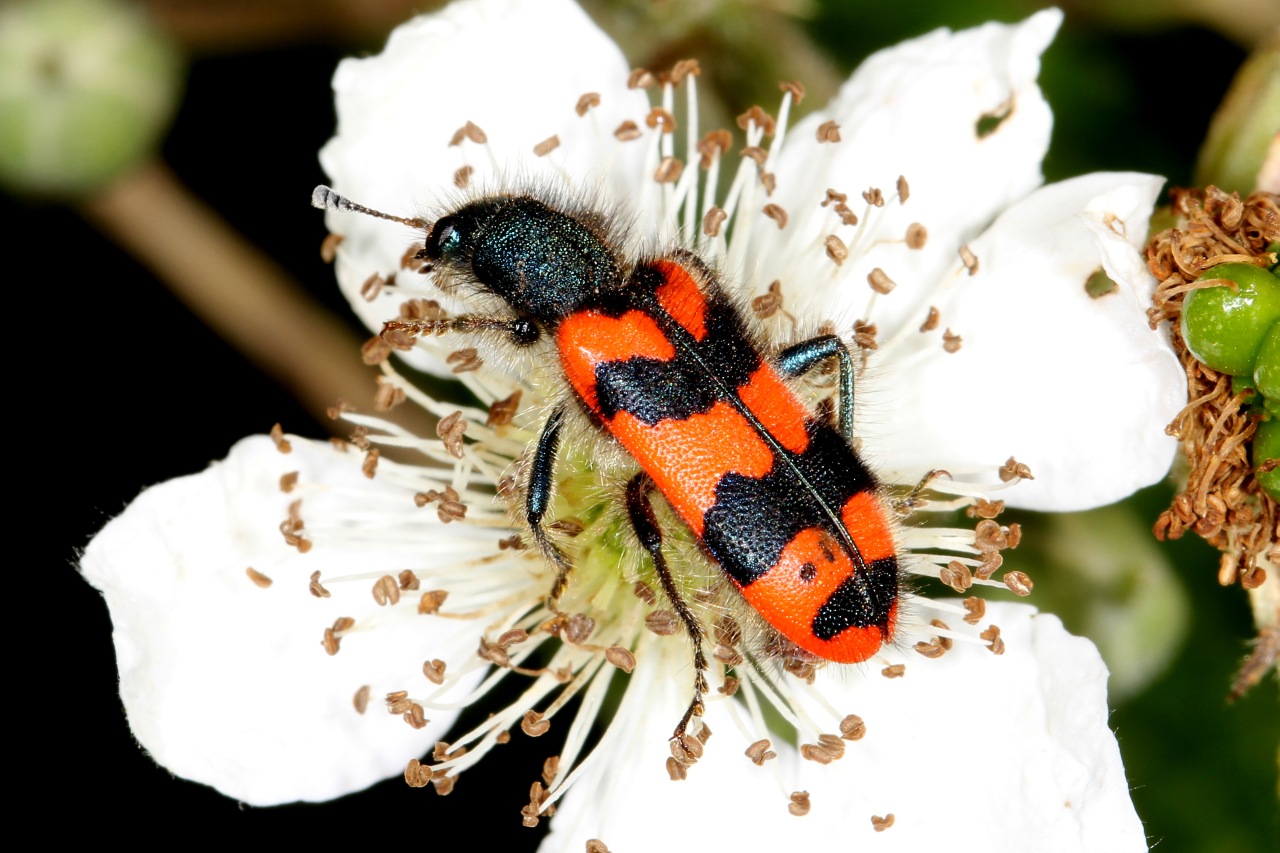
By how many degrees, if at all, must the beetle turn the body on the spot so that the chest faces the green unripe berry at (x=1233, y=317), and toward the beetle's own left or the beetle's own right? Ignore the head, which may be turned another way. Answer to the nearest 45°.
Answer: approximately 135° to the beetle's own right

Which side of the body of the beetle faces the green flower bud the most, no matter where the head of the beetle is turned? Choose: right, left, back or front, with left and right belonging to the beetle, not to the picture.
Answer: front

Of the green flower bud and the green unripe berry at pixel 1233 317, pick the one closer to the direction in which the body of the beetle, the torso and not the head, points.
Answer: the green flower bud

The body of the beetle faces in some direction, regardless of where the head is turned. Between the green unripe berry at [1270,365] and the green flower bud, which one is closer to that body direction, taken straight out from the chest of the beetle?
the green flower bud

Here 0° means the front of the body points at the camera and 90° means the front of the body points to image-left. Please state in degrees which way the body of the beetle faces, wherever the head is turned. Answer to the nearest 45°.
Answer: approximately 135°
